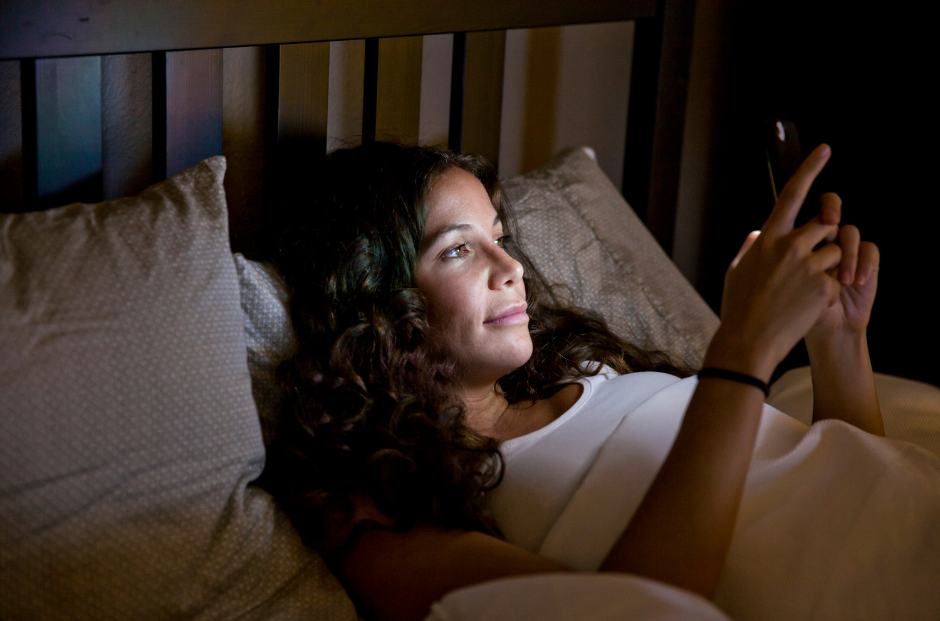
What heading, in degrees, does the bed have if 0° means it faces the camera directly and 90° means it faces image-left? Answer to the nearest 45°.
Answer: approximately 315°
